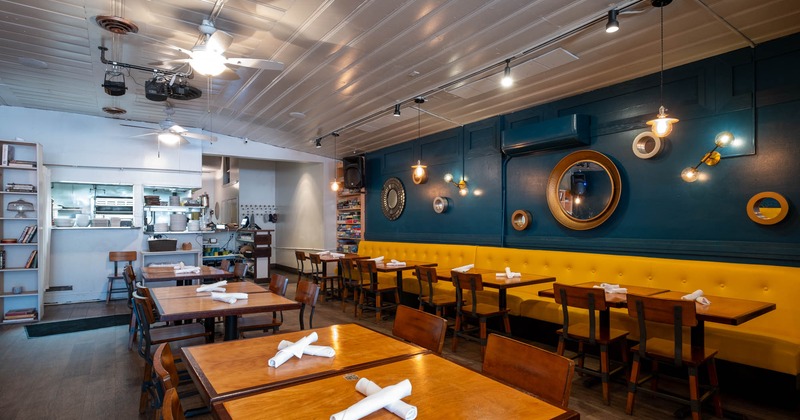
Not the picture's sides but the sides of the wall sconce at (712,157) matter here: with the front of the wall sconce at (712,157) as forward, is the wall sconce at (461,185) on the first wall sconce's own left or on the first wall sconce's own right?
on the first wall sconce's own right

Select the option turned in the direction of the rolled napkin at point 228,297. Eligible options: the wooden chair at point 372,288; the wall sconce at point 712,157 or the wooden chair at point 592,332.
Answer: the wall sconce

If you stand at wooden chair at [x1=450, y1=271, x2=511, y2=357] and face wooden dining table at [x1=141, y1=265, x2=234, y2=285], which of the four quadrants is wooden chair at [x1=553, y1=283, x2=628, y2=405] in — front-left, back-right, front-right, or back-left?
back-left

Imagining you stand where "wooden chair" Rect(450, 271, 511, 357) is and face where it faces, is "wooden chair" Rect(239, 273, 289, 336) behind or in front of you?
behind

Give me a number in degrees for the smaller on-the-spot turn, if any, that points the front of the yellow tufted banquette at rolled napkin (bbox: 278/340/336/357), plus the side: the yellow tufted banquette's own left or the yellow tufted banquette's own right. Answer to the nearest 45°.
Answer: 0° — it already faces it

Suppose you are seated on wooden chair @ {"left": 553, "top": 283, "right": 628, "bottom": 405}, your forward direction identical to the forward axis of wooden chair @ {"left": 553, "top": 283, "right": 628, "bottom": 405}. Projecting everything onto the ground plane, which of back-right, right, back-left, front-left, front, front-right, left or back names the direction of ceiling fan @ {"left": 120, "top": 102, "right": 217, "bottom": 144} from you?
back-left

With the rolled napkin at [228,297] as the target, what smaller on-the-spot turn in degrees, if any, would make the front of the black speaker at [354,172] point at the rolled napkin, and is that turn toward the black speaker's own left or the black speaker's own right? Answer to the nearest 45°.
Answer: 0° — it already faces it

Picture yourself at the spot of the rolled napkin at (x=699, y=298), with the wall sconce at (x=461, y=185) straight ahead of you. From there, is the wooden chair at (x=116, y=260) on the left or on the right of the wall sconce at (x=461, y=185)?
left

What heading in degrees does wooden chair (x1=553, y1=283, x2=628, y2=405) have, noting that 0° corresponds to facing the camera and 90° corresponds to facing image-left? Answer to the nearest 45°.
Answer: approximately 225°

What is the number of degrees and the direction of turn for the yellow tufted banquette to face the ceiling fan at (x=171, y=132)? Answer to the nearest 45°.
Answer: approximately 45° to its right

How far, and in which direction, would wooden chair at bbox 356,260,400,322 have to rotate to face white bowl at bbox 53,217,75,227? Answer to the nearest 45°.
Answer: approximately 135° to its left

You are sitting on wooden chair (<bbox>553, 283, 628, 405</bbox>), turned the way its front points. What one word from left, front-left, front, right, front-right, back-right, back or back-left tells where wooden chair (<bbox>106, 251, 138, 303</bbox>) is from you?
back-left

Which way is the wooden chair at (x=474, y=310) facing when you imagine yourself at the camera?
facing away from the viewer and to the right of the viewer

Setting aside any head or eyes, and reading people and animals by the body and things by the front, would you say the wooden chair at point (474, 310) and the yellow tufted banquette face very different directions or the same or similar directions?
very different directions
